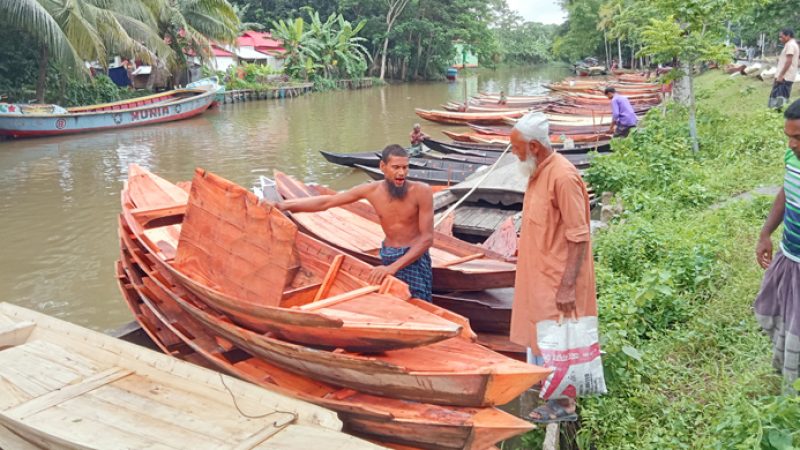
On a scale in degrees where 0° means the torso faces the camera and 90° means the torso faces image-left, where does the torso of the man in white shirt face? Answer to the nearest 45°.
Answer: approximately 90°

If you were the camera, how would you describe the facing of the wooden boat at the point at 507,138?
facing to the left of the viewer

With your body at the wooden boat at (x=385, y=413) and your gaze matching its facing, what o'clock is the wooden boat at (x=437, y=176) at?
the wooden boat at (x=437, y=176) is roughly at 8 o'clock from the wooden boat at (x=385, y=413).

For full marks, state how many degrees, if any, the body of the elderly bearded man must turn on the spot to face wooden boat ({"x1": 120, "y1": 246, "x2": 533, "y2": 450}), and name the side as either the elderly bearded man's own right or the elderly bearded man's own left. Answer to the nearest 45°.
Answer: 0° — they already face it

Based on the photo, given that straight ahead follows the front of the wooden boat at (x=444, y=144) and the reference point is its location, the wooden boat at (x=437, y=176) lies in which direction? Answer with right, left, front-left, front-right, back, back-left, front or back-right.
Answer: left

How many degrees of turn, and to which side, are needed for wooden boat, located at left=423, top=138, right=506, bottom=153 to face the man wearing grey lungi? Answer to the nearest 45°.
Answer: approximately 90° to its left

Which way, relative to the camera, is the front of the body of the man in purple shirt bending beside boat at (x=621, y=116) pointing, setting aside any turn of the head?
to the viewer's left

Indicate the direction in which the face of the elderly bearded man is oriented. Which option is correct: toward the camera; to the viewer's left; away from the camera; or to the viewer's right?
to the viewer's left

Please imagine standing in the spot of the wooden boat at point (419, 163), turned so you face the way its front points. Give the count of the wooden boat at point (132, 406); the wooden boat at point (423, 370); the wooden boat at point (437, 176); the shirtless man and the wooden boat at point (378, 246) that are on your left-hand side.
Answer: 5

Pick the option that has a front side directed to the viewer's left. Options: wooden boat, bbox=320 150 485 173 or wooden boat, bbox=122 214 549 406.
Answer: wooden boat, bbox=320 150 485 173
